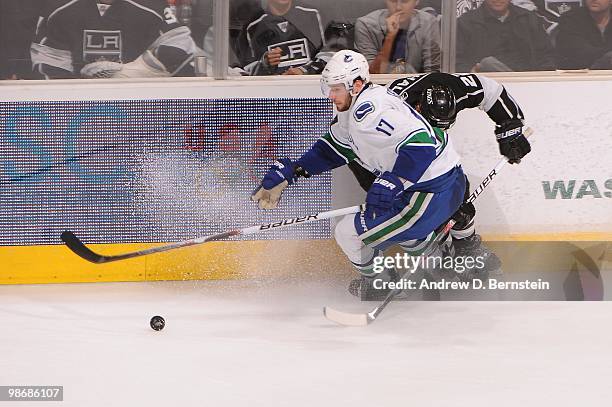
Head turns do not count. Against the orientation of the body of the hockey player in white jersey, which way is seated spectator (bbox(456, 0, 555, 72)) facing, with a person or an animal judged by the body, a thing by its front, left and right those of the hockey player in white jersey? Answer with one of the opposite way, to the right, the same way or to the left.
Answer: to the left

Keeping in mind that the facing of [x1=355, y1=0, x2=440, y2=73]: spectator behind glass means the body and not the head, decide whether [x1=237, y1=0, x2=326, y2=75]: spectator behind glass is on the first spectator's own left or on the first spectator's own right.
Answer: on the first spectator's own right

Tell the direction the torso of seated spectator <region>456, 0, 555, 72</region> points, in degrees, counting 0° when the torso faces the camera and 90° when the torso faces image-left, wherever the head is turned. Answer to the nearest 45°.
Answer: approximately 0°

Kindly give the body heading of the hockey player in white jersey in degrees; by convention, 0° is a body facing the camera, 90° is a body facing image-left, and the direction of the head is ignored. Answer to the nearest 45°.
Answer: approximately 90°

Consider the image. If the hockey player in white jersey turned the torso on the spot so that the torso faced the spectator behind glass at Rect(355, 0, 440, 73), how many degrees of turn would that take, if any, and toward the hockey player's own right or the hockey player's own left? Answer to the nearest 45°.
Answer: approximately 90° to the hockey player's own right

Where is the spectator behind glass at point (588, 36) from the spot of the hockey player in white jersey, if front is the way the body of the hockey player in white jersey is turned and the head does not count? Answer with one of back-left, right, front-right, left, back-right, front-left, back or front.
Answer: back-right

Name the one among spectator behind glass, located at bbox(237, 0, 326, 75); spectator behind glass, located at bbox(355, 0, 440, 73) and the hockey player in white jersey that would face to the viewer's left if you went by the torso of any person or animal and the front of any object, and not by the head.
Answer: the hockey player in white jersey
